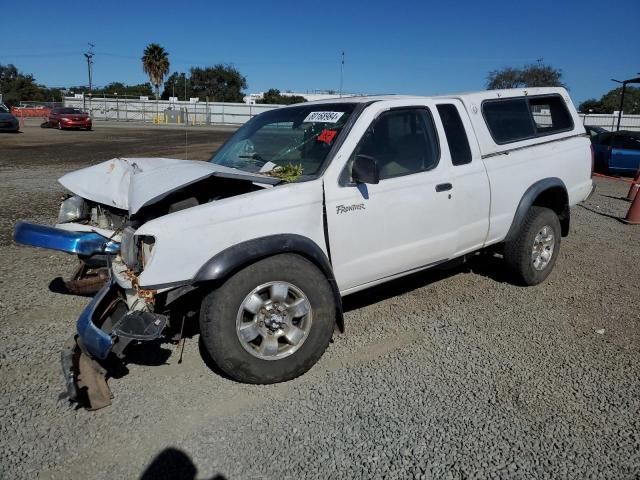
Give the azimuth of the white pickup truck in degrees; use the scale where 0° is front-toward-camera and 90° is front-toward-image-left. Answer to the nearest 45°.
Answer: approximately 45°

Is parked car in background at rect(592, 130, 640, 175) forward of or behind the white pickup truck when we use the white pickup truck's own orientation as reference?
behind

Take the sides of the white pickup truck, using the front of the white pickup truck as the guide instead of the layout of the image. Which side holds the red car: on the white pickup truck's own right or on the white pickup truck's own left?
on the white pickup truck's own right

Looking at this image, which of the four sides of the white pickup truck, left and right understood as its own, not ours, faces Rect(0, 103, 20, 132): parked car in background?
right
